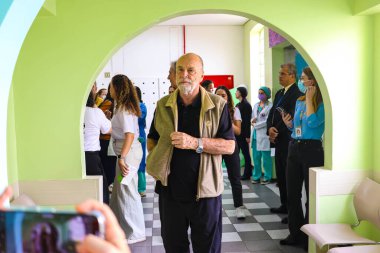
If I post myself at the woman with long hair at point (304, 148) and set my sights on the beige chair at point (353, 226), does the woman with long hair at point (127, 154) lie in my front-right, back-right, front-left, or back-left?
back-right

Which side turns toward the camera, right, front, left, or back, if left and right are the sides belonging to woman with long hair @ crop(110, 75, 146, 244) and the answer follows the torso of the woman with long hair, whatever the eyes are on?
left

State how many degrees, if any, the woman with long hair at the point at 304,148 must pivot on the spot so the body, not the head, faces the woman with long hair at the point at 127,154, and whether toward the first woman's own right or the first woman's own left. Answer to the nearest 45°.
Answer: approximately 45° to the first woman's own right

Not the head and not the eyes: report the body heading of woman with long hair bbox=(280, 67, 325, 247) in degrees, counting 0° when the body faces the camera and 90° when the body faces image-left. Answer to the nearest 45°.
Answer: approximately 45°

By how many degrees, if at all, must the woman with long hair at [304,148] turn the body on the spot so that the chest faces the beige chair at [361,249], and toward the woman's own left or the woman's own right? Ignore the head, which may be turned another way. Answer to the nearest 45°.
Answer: approximately 45° to the woman's own left

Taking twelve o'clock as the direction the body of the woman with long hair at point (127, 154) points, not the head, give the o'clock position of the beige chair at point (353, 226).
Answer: The beige chair is roughly at 7 o'clock from the woman with long hair.
